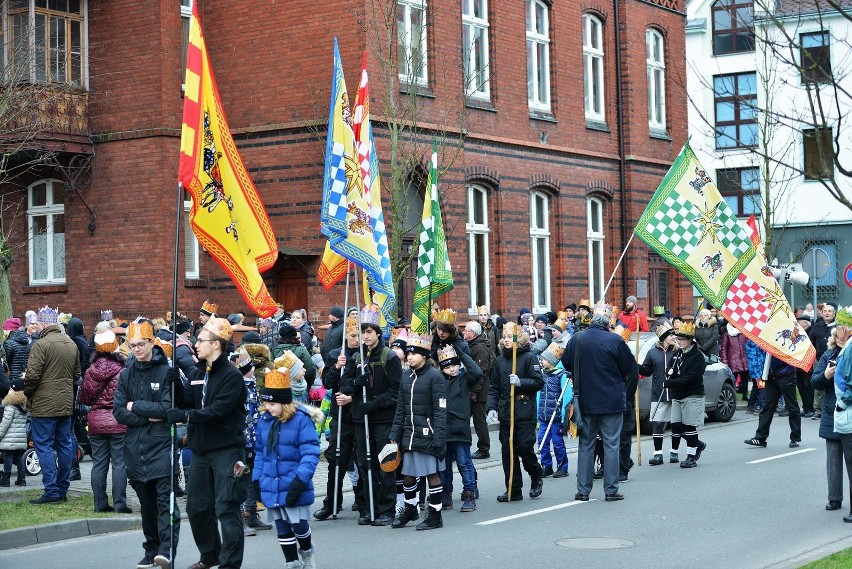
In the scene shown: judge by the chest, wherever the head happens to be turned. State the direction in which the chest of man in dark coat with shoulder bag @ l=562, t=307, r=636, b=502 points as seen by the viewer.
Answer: away from the camera

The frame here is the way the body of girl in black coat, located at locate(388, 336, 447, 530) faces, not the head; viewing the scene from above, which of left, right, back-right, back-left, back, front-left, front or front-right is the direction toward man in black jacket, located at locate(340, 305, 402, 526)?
right

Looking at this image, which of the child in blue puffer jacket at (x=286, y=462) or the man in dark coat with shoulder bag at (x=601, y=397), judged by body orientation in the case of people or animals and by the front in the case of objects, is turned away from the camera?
the man in dark coat with shoulder bag

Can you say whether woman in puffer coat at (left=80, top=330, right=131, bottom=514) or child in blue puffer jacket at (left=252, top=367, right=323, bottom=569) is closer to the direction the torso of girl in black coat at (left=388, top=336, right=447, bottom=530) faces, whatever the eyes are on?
the child in blue puffer jacket

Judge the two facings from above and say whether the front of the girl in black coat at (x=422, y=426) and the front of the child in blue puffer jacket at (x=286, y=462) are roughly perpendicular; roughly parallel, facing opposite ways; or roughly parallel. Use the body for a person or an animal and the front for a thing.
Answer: roughly parallel

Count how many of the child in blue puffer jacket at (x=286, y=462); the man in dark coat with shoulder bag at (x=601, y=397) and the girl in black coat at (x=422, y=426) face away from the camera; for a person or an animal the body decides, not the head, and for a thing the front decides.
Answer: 1

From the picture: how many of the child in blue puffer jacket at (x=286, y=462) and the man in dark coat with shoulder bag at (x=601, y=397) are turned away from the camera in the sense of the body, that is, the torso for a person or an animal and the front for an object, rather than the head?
1

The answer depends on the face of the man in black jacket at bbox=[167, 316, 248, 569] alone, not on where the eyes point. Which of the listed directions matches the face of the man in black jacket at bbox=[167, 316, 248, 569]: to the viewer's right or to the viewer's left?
to the viewer's left
